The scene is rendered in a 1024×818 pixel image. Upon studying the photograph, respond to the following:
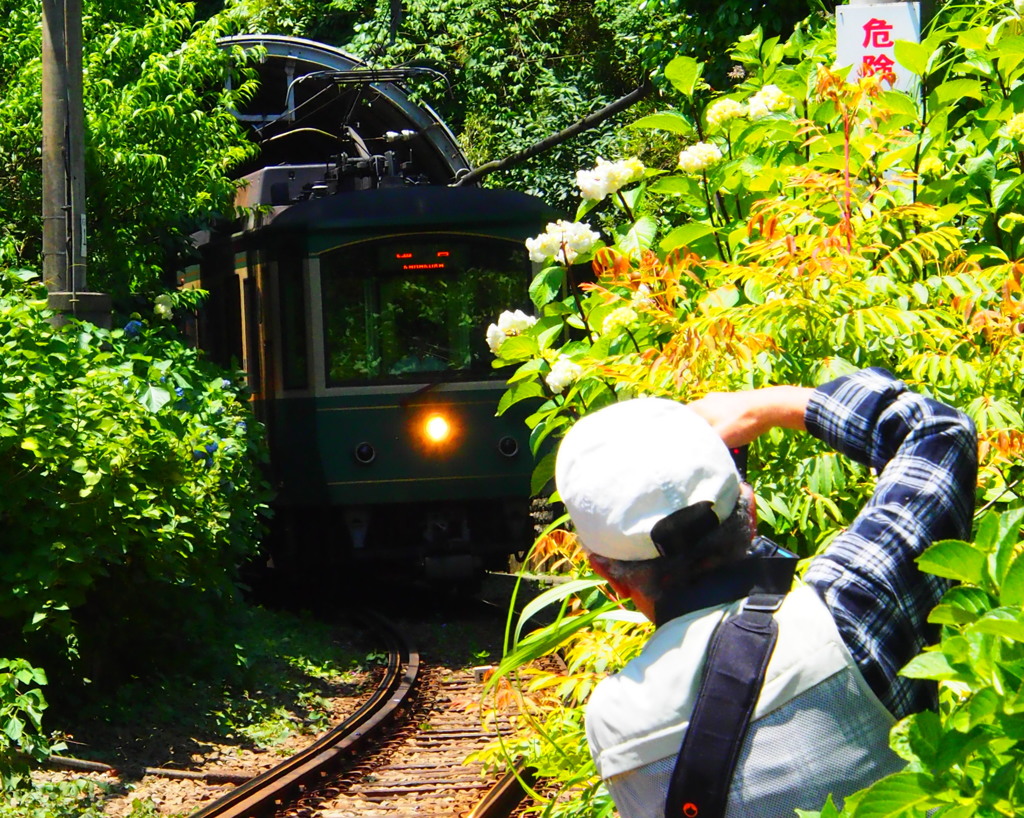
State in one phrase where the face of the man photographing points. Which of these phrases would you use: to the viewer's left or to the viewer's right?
to the viewer's left

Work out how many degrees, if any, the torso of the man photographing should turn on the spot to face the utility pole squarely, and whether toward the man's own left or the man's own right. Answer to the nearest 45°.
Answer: approximately 45° to the man's own left

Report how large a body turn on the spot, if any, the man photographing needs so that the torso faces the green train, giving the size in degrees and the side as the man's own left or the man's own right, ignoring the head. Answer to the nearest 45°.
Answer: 0° — they already face it

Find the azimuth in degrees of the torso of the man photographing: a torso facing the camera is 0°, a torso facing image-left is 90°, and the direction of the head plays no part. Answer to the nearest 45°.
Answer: approximately 180°
